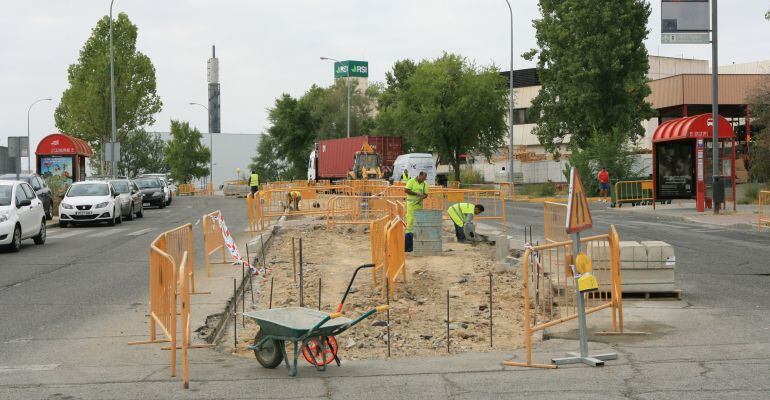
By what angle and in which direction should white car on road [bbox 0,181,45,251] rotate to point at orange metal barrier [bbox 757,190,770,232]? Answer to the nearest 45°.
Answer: approximately 135° to its left

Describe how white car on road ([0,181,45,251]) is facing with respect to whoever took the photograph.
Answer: facing the viewer and to the left of the viewer

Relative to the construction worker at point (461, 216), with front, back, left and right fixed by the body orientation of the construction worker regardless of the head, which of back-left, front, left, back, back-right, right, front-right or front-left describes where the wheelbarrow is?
right

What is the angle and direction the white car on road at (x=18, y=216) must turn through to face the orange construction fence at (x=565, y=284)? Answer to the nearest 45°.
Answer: approximately 45° to its left

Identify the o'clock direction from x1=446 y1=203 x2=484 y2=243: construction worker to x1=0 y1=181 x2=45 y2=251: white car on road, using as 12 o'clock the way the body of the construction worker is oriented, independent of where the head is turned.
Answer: The white car on road is roughly at 6 o'clock from the construction worker.

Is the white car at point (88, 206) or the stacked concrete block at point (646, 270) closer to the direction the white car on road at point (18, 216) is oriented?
the stacked concrete block

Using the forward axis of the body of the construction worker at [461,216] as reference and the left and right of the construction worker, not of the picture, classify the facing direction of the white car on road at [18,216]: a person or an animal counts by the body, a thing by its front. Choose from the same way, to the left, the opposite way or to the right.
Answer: to the right

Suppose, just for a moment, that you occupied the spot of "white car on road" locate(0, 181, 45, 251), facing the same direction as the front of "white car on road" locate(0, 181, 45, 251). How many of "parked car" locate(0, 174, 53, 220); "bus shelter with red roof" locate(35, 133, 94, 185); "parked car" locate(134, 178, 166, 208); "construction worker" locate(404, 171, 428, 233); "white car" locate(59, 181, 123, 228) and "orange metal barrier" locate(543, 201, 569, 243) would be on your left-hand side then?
2

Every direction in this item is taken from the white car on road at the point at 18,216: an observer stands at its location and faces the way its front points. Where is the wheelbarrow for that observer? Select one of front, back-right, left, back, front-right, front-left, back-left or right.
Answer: front-left

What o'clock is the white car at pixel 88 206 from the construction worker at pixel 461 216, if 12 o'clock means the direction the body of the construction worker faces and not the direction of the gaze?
The white car is roughly at 7 o'clock from the construction worker.

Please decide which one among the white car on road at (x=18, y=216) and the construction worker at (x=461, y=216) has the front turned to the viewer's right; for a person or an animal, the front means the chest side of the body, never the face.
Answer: the construction worker

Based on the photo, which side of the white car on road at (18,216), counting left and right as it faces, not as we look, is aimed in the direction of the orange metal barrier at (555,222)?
left

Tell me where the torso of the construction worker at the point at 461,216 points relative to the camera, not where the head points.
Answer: to the viewer's right
